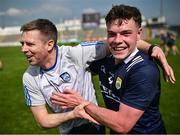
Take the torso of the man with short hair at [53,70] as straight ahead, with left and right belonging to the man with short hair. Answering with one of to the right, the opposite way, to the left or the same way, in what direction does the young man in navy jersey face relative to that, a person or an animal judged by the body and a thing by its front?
the same way

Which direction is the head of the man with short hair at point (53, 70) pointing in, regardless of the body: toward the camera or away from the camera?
toward the camera

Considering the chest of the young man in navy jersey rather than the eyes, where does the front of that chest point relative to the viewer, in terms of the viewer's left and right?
facing the viewer and to the left of the viewer

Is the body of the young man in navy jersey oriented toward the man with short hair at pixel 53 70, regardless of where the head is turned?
no

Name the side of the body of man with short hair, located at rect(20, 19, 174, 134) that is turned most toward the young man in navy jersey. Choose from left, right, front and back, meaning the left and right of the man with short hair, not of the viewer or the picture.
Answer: left

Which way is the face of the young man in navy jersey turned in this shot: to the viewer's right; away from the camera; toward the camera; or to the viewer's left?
toward the camera

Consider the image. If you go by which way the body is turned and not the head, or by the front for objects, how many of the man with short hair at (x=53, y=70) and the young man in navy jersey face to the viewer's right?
0
